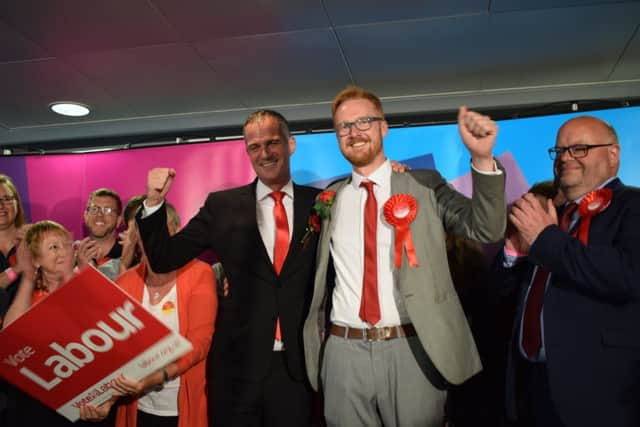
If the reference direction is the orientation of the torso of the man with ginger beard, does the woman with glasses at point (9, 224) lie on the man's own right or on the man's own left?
on the man's own right

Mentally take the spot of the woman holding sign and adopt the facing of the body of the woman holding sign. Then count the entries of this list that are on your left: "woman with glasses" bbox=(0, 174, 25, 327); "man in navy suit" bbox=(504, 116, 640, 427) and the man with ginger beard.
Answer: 2

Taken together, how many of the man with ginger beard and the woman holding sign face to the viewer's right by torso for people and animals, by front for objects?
0

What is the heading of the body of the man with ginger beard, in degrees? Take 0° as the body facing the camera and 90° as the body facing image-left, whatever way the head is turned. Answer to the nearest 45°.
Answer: approximately 0°

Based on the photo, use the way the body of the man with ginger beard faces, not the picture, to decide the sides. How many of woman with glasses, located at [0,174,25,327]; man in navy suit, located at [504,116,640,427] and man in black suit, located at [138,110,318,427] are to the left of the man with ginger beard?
1

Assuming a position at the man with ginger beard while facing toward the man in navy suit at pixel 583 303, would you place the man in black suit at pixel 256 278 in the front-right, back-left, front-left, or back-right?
back-left

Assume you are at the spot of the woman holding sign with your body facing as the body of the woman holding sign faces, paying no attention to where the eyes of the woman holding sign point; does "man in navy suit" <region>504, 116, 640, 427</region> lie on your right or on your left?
on your left

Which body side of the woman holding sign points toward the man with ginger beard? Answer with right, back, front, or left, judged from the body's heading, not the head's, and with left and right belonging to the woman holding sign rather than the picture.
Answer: left

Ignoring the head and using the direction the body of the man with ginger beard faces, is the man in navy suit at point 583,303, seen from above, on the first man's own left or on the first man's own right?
on the first man's own left

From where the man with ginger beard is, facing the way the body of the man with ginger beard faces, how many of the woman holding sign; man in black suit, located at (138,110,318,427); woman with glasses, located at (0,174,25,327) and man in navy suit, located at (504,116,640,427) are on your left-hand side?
1

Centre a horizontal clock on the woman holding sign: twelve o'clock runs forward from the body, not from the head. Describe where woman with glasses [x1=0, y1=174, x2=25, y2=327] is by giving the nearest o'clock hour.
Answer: The woman with glasses is roughly at 3 o'clock from the woman holding sign.
